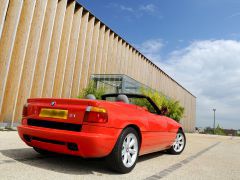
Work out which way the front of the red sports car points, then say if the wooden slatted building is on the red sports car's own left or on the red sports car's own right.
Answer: on the red sports car's own left

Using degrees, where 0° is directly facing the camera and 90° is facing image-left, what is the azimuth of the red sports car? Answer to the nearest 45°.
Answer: approximately 225°
